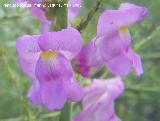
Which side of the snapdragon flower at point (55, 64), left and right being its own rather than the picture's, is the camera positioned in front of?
front
